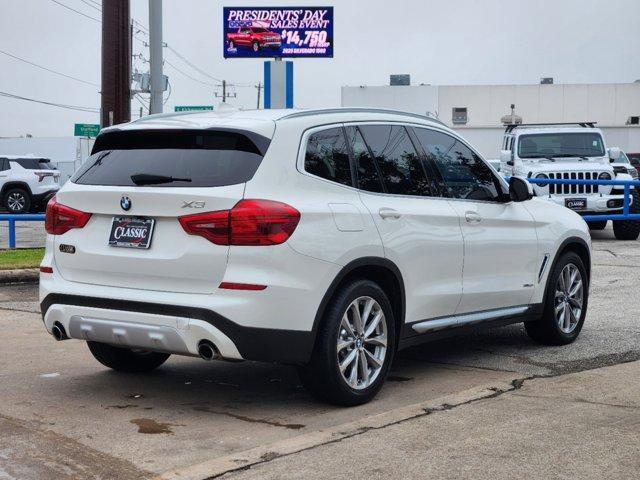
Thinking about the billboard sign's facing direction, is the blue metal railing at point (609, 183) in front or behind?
in front

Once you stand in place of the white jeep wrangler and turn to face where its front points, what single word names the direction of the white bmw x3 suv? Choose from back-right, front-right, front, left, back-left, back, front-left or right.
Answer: front

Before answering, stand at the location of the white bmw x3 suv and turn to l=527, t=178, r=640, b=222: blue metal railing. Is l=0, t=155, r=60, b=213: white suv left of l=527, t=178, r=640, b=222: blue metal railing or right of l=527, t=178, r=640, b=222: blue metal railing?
left

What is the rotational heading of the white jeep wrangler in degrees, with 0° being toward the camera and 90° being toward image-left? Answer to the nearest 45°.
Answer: approximately 0°

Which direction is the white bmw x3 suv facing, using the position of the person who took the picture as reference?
facing away from the viewer and to the right of the viewer

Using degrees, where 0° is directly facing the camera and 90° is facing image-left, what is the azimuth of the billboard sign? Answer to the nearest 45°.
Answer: approximately 0°

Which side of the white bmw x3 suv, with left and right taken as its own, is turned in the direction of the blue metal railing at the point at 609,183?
front

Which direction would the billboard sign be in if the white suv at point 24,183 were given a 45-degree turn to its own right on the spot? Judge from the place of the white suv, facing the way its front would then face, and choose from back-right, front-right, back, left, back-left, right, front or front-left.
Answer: front-right

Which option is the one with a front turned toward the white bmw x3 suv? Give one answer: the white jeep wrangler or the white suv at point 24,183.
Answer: the white jeep wrangler

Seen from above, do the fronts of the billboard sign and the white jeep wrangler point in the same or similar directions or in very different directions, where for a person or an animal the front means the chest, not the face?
same or similar directions

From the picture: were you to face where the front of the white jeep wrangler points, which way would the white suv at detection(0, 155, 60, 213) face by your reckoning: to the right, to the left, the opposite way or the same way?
to the right

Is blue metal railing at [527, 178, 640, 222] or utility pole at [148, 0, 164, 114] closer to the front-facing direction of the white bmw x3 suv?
the blue metal railing

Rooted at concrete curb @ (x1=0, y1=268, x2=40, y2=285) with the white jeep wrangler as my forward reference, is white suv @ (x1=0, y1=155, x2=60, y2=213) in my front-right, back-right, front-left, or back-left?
front-left

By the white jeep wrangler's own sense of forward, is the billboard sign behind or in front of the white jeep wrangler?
behind

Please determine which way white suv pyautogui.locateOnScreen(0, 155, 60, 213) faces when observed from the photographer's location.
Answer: facing away from the viewer and to the left of the viewer

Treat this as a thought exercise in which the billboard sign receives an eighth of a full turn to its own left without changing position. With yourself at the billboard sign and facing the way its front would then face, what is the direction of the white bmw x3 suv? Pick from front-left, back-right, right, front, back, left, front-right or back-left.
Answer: front-right

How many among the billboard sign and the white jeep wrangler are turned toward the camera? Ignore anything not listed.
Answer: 2

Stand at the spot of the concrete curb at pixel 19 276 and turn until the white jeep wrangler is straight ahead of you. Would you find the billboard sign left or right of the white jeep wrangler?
left

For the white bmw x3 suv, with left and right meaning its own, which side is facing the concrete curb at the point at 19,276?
left

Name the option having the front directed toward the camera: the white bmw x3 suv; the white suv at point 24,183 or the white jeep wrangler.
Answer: the white jeep wrangler

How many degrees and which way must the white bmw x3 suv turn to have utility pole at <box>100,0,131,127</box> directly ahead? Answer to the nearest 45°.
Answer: approximately 45° to its left
